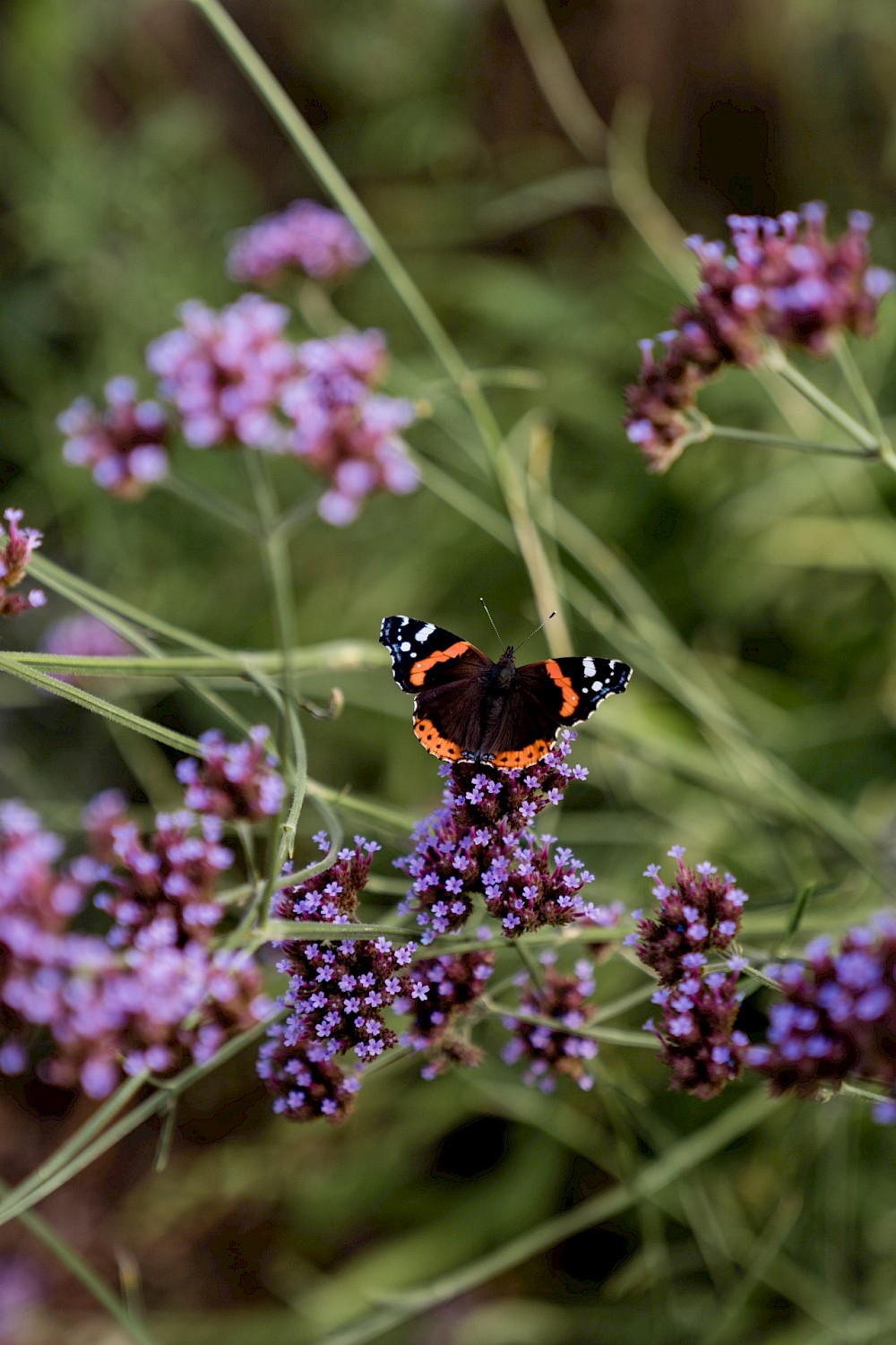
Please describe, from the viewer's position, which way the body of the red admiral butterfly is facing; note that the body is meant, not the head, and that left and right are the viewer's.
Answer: facing away from the viewer

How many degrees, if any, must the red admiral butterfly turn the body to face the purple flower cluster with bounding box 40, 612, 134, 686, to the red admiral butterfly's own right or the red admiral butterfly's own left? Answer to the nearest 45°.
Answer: approximately 45° to the red admiral butterfly's own left
